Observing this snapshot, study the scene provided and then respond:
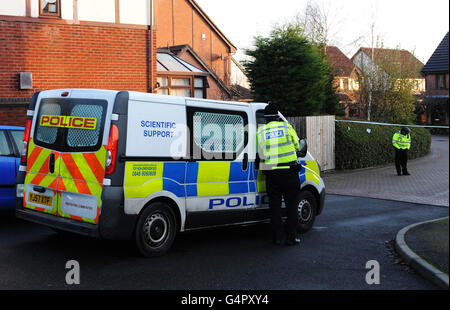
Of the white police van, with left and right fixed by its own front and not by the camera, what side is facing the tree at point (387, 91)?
front

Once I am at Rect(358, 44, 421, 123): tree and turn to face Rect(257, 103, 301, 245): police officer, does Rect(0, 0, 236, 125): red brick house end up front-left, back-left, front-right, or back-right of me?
front-right

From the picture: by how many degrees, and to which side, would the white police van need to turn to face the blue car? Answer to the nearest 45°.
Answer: approximately 90° to its left

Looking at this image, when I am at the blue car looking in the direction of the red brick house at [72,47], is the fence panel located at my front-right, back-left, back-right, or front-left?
front-right

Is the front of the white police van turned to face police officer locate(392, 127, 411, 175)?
yes

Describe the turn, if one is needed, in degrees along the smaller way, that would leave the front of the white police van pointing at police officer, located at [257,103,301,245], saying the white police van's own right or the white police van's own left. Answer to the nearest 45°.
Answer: approximately 45° to the white police van's own right

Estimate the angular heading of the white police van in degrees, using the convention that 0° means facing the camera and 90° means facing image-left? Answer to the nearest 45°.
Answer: approximately 225°

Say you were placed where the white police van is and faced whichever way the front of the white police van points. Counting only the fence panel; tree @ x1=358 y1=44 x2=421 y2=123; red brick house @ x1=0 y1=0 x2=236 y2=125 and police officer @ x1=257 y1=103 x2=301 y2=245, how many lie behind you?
0

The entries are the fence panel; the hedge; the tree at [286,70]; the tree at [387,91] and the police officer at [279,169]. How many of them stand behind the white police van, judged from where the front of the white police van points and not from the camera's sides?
0

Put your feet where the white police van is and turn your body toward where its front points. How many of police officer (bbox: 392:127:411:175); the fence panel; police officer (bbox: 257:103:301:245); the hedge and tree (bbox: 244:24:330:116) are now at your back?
0

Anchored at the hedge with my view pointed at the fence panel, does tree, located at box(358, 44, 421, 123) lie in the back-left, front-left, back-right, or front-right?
back-right

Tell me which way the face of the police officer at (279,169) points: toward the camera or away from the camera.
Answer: away from the camera

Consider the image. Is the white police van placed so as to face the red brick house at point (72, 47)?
no

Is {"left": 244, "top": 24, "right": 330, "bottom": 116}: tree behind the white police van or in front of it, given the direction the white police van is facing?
in front

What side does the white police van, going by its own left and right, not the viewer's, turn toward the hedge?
front
